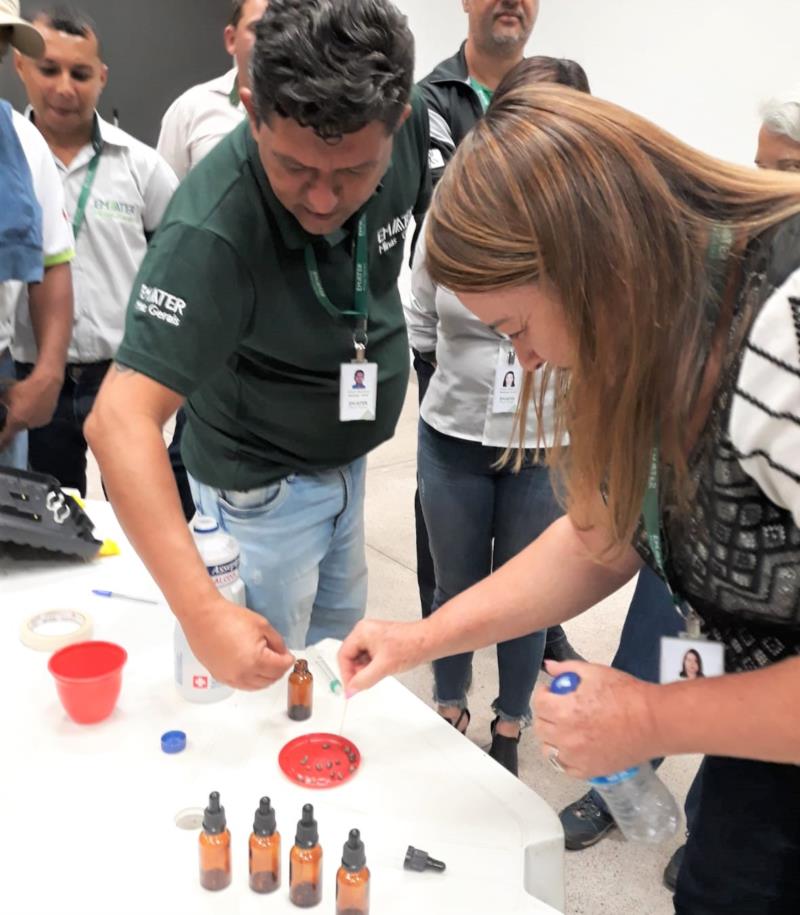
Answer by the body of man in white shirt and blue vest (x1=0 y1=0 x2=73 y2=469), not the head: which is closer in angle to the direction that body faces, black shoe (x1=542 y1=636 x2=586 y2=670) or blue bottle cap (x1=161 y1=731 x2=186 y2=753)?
the blue bottle cap

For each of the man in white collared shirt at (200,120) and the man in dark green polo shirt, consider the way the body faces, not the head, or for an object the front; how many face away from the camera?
0

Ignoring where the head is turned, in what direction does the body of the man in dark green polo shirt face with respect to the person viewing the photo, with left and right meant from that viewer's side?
facing the viewer and to the right of the viewer

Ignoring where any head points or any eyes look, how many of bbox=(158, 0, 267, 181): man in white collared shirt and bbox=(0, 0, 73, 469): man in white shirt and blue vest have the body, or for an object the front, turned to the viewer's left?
0

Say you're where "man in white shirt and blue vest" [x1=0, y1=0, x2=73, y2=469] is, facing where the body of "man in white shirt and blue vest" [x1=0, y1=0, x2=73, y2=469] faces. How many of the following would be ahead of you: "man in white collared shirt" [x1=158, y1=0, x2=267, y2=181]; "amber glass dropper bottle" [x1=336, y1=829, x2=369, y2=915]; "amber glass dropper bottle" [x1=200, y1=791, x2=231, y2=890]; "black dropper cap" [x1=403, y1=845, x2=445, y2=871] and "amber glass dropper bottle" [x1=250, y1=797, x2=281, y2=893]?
4

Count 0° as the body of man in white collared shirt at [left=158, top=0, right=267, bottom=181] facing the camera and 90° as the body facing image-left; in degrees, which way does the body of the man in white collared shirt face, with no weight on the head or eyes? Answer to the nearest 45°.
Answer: approximately 315°
